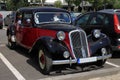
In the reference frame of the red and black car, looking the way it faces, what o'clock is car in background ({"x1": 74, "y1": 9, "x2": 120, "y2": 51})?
The car in background is roughly at 9 o'clock from the red and black car.

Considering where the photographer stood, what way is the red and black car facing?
facing the viewer and to the right of the viewer
